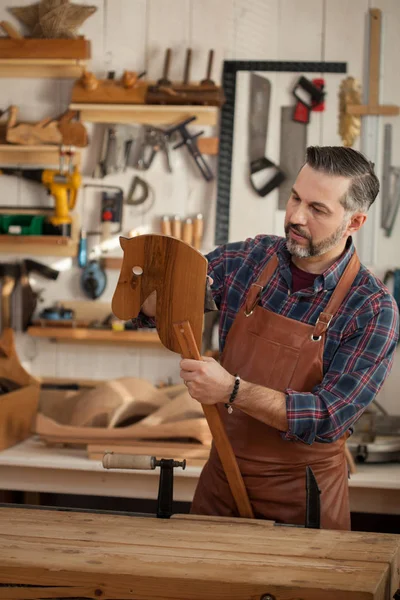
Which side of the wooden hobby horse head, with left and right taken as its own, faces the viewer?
left

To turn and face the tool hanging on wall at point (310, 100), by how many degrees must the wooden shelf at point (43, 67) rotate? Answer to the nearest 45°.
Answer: approximately 90° to its left

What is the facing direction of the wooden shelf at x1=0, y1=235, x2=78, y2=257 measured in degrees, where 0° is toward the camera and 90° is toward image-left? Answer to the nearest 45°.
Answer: approximately 0°

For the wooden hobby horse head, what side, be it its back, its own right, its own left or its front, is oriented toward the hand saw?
right

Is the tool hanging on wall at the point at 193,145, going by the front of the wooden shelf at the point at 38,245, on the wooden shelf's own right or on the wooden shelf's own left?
on the wooden shelf's own left
